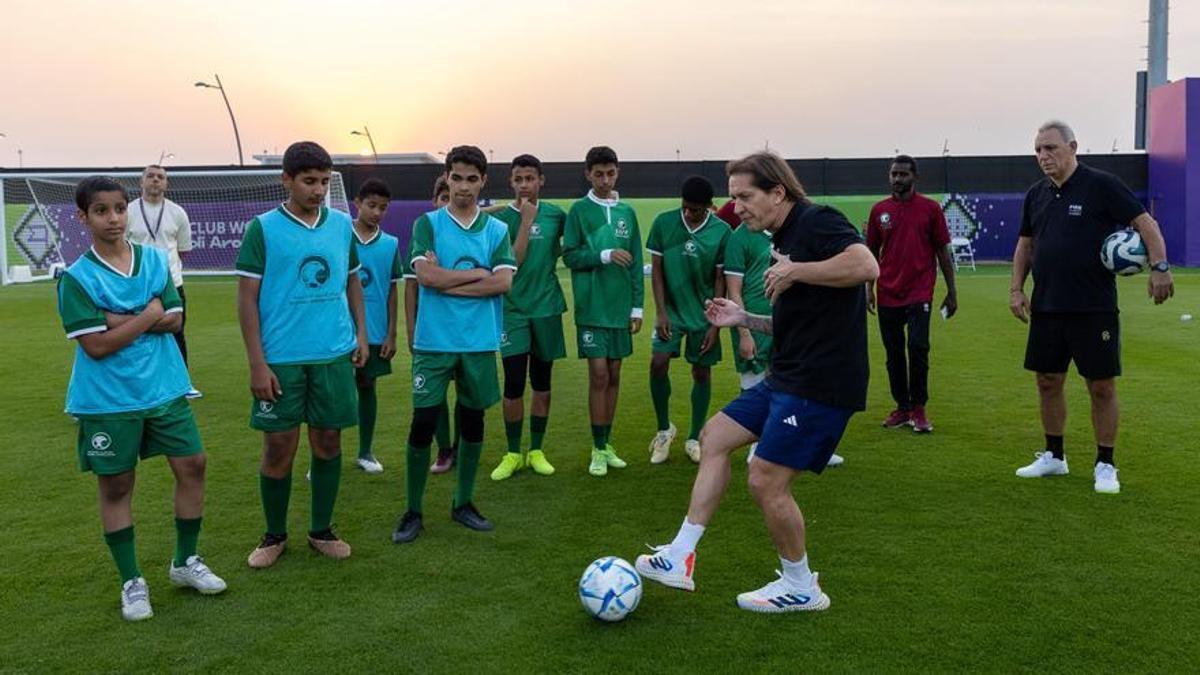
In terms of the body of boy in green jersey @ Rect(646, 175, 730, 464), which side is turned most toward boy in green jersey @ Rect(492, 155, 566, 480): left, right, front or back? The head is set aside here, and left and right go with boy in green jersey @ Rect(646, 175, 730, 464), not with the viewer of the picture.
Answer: right

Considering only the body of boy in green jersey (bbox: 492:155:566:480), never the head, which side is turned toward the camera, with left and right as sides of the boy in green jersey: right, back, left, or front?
front

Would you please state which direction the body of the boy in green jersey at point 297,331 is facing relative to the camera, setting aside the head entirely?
toward the camera

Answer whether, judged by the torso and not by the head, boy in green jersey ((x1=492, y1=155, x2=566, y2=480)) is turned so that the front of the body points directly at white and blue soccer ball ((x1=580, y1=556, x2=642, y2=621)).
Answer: yes

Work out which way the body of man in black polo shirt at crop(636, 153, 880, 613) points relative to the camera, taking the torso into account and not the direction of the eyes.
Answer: to the viewer's left

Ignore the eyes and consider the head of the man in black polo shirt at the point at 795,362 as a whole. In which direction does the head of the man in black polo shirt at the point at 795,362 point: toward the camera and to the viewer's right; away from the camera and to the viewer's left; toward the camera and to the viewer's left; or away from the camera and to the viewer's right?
toward the camera and to the viewer's left

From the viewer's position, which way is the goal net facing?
facing the viewer

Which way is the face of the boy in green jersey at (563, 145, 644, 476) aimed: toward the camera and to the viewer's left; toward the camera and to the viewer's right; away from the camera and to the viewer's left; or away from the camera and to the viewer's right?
toward the camera and to the viewer's right

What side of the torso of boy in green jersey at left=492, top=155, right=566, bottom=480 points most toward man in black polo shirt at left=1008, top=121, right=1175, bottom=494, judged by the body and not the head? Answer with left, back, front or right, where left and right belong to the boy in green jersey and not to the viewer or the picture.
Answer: left

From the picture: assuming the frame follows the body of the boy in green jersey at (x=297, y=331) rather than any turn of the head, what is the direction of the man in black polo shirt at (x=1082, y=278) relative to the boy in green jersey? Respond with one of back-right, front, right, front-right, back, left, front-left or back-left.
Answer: left

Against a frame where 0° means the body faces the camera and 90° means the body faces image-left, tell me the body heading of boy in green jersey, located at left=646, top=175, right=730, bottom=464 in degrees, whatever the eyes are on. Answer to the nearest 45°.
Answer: approximately 0°

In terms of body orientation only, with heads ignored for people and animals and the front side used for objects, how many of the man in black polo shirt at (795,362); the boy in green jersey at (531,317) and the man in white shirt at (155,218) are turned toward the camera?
2

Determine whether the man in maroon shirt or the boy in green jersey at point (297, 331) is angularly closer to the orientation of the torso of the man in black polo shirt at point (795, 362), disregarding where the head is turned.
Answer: the boy in green jersey

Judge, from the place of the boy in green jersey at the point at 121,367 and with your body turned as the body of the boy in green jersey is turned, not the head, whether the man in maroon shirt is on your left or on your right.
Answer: on your left

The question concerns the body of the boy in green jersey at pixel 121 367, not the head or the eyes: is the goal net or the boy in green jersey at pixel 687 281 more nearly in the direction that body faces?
the boy in green jersey

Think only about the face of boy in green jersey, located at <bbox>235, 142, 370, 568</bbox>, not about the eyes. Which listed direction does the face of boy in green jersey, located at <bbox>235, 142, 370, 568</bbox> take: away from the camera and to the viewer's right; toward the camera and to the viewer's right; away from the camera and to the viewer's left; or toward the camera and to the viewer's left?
toward the camera and to the viewer's right
